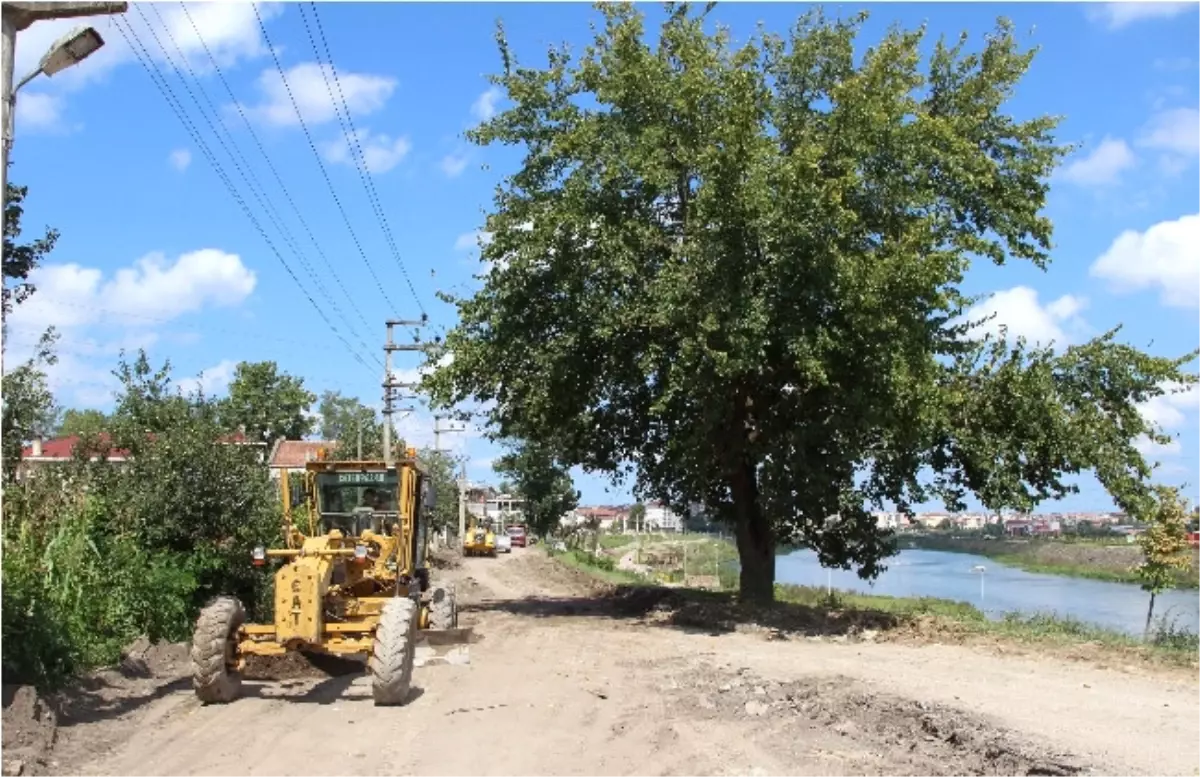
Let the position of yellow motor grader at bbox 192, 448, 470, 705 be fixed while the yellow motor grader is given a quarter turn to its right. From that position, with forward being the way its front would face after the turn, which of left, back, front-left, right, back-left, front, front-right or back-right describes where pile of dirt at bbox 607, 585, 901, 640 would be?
back-right

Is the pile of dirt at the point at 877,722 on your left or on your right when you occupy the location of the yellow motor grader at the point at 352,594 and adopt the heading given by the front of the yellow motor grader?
on your left

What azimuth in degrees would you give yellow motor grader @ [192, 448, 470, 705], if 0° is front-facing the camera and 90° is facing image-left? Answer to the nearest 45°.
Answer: approximately 0°

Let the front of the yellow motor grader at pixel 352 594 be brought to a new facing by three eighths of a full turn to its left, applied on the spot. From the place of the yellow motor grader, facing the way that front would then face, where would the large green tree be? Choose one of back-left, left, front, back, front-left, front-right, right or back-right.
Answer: front

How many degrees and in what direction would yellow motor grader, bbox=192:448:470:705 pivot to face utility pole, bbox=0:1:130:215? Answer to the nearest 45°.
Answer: approximately 45° to its right

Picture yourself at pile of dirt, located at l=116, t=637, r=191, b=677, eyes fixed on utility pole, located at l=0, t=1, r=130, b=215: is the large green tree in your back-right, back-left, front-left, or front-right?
back-left
